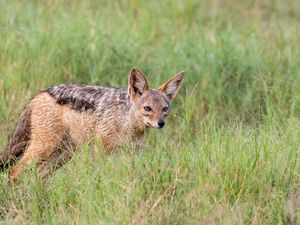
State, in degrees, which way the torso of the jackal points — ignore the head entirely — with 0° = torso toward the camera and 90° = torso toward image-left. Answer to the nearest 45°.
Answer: approximately 270°
